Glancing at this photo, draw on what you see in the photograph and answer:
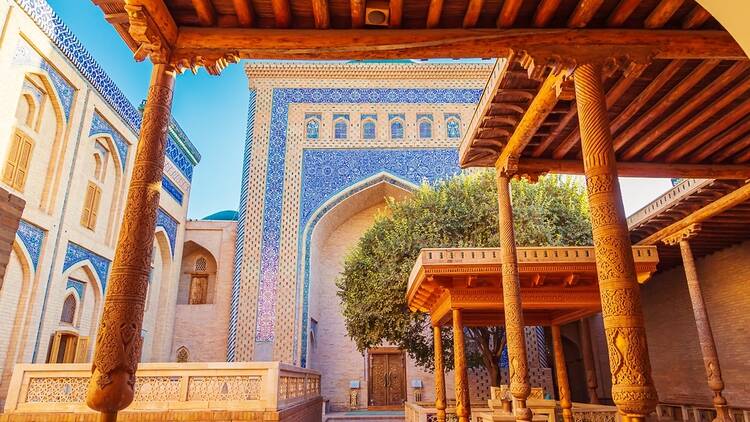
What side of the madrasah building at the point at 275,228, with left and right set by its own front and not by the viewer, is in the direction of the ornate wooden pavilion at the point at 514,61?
front

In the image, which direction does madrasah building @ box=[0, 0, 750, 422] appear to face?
toward the camera

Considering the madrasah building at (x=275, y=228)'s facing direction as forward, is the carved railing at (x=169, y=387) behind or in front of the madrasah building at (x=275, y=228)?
in front

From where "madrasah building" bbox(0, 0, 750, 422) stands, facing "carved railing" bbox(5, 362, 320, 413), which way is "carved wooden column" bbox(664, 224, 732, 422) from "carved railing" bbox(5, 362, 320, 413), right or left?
left

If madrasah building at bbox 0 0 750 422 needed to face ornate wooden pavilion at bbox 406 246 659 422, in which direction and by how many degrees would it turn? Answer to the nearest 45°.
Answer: approximately 45° to its left

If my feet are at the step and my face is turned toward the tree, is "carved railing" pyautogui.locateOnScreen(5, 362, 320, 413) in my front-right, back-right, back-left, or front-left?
front-right
